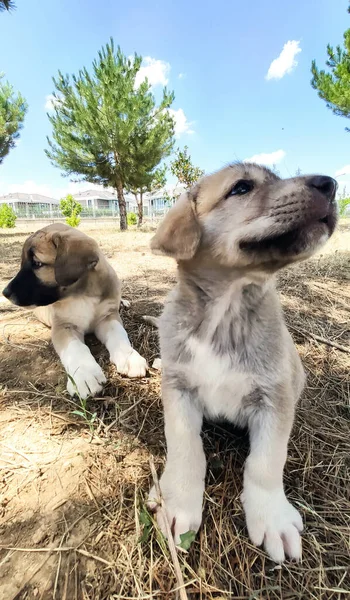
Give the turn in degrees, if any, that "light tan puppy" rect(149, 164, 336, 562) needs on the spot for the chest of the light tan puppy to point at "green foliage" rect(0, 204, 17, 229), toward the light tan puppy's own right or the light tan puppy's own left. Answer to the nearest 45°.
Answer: approximately 135° to the light tan puppy's own right

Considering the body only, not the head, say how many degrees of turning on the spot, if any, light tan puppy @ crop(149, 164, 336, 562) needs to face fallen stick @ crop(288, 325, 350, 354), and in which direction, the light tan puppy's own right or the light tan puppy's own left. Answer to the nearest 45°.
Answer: approximately 135° to the light tan puppy's own left

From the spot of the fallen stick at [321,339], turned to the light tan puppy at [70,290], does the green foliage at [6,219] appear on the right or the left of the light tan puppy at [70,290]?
right

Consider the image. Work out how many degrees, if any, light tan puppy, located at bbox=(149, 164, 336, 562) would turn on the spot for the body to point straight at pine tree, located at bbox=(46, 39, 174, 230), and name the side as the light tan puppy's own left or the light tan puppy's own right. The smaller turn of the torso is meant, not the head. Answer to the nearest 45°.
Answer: approximately 135° to the light tan puppy's own right

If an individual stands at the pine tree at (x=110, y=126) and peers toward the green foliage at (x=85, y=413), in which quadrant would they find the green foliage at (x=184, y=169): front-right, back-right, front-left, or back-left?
back-left

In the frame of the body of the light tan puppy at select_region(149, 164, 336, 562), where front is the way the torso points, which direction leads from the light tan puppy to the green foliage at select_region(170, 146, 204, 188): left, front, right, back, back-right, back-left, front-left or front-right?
back

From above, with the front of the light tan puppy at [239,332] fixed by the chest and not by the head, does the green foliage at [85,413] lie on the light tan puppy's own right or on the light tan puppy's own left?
on the light tan puppy's own right

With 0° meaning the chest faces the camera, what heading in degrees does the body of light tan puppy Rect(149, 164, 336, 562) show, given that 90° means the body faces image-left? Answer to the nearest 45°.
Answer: approximately 0°

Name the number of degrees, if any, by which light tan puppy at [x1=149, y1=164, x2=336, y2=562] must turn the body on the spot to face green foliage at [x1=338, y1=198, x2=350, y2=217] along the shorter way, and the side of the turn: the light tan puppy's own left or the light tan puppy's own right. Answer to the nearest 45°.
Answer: approximately 180°
